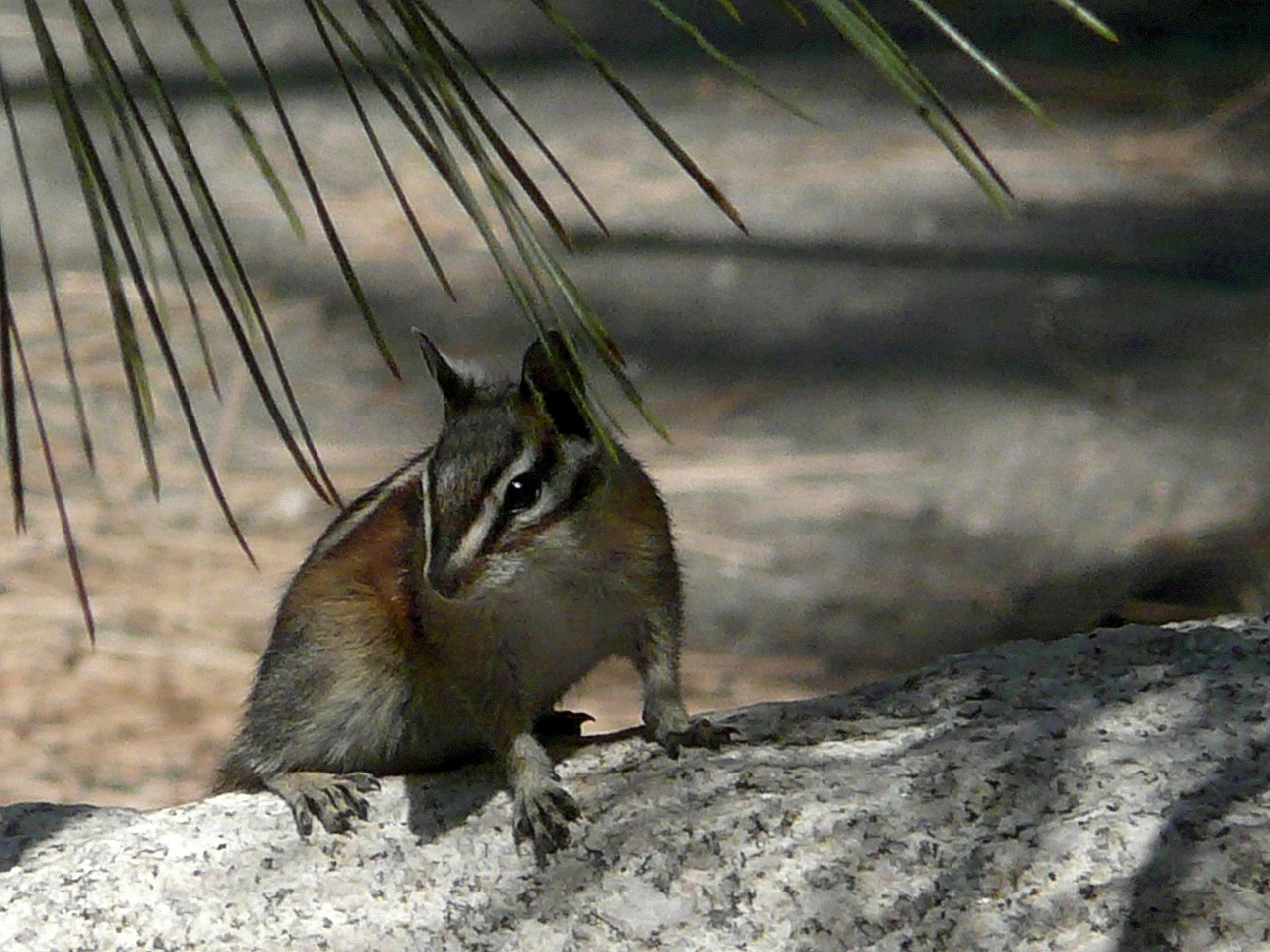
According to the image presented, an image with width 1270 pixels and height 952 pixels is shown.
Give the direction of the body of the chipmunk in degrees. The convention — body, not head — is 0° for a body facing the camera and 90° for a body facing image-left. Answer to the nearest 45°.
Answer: approximately 315°
